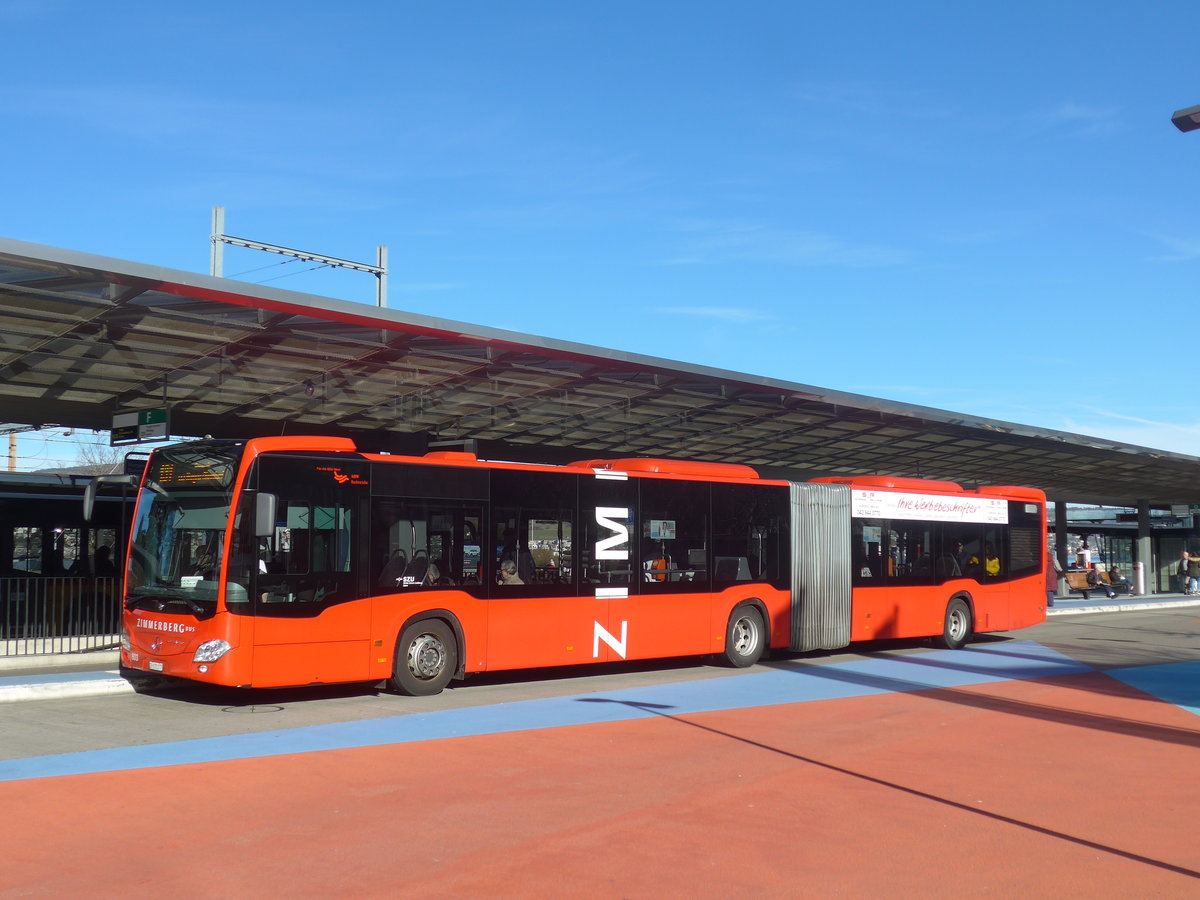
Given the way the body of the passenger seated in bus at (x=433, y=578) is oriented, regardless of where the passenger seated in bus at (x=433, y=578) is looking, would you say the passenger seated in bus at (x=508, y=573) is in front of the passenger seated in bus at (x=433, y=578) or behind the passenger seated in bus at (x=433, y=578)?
behind

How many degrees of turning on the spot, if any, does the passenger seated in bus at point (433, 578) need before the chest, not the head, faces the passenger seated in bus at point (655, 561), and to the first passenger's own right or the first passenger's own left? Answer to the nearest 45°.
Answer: approximately 180°

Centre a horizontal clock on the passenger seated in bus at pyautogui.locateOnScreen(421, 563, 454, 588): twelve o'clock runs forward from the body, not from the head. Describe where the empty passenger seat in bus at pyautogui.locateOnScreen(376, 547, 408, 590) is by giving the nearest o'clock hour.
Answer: the empty passenger seat in bus at pyautogui.locateOnScreen(376, 547, 408, 590) is roughly at 12 o'clock from the passenger seated in bus at pyautogui.locateOnScreen(421, 563, 454, 588).

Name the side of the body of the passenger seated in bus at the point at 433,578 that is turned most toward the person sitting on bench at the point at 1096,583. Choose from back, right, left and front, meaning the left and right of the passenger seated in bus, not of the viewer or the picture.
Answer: back

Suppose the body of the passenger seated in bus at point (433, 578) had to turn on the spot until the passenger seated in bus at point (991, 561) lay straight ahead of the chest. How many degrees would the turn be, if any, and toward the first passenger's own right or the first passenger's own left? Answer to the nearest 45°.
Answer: approximately 180°

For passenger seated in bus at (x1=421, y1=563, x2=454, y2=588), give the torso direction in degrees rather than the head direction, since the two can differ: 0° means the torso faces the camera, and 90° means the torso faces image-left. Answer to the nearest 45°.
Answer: approximately 45°

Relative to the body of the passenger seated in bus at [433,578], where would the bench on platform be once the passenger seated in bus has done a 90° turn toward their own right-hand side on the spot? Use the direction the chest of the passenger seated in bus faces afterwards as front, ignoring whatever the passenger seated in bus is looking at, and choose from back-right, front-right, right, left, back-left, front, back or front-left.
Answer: right

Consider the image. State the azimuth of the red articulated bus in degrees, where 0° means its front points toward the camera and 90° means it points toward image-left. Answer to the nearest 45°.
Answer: approximately 45°
